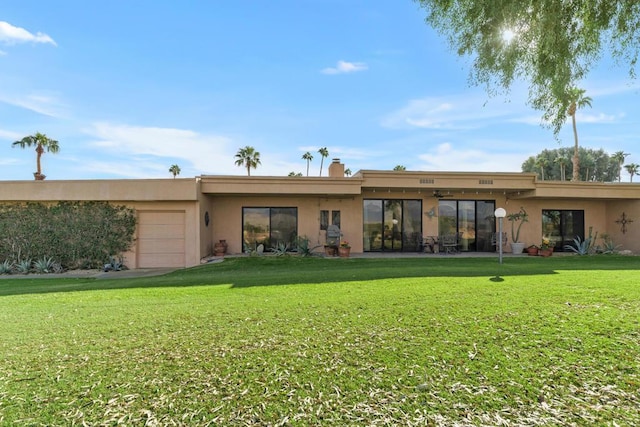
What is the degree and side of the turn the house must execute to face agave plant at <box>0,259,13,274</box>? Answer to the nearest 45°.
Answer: approximately 90° to its right

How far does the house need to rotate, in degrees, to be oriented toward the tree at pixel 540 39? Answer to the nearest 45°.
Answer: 0° — it already faces it

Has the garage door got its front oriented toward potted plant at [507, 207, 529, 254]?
no

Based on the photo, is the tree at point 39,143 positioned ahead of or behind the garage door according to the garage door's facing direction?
behind

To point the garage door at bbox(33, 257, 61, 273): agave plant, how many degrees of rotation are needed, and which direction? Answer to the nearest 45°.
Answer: approximately 90° to its right

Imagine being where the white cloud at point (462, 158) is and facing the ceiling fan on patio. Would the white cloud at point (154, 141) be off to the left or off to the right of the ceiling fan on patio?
right

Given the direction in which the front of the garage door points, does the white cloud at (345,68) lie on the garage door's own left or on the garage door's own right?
on the garage door's own left

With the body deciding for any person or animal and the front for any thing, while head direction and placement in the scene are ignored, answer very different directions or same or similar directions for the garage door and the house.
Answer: same or similar directions

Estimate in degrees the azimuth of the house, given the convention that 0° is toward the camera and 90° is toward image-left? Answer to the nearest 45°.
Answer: approximately 0°
